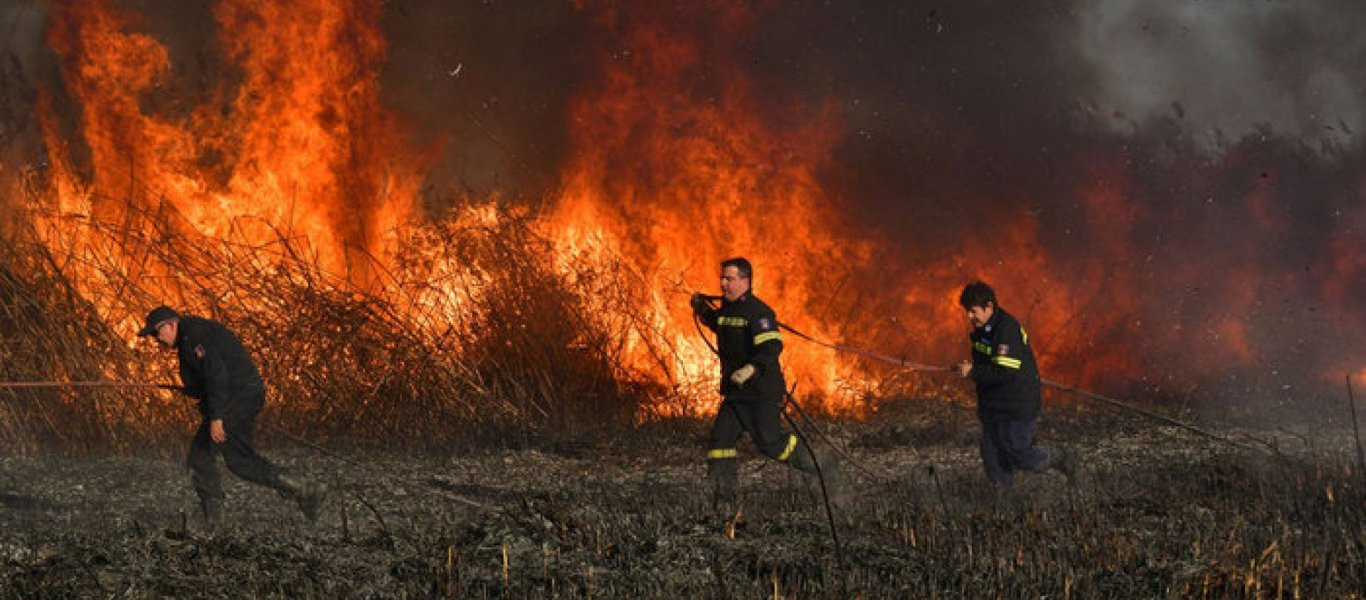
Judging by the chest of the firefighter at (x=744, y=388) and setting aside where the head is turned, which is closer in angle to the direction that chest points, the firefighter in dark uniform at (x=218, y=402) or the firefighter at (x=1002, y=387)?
the firefighter in dark uniform

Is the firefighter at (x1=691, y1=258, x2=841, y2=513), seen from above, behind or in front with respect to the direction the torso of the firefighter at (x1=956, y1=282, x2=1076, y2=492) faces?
in front

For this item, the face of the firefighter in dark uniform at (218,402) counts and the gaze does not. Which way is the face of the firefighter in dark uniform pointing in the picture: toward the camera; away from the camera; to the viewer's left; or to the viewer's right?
to the viewer's left

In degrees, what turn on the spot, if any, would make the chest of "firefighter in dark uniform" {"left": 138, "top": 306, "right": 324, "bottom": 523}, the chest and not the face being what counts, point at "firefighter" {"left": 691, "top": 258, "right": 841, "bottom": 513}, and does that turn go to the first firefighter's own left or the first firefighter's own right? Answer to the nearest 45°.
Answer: approximately 180°

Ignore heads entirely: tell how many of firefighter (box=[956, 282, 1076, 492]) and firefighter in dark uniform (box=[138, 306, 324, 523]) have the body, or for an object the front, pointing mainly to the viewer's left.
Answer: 2

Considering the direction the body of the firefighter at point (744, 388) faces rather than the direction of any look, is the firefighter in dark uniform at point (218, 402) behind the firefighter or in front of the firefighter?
in front

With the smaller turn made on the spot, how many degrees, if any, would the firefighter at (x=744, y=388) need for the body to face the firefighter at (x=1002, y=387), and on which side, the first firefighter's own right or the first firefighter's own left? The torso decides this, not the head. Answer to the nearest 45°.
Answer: approximately 135° to the first firefighter's own left

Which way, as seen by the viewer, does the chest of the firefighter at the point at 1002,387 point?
to the viewer's left

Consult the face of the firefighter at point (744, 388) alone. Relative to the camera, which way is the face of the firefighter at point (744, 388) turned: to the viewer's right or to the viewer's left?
to the viewer's left

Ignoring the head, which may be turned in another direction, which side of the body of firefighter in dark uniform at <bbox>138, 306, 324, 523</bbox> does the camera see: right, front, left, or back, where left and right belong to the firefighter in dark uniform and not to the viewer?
left
